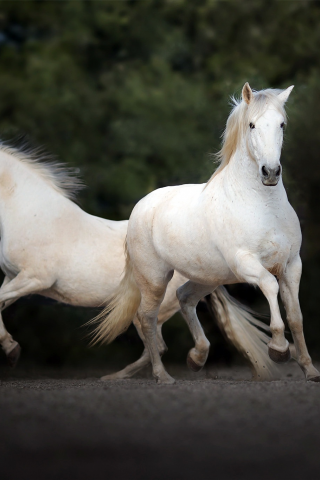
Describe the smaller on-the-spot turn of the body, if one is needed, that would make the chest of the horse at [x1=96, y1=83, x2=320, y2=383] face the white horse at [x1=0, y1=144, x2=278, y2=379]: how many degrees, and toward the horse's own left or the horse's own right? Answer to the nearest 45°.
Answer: approximately 180°

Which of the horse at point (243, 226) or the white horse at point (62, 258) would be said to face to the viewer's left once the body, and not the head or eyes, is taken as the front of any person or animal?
the white horse

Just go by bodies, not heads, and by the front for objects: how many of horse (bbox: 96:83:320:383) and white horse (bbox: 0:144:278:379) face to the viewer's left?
1

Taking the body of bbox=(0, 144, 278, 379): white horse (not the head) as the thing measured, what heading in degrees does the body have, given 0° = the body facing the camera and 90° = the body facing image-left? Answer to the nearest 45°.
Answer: approximately 90°

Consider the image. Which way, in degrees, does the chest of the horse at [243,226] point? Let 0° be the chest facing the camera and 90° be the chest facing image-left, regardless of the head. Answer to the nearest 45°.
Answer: approximately 315°
